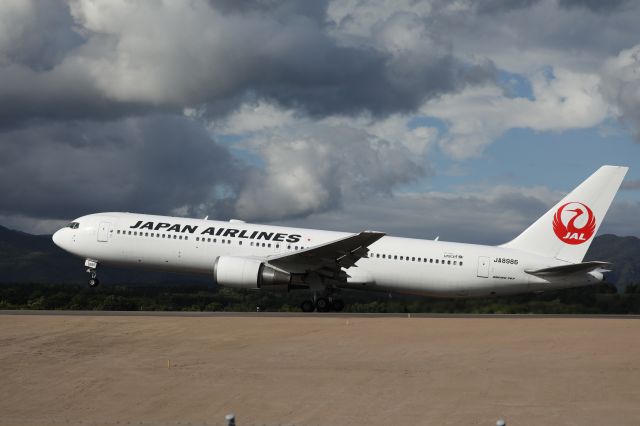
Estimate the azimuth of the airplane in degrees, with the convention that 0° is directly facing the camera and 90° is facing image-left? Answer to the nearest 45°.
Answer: approximately 90°
